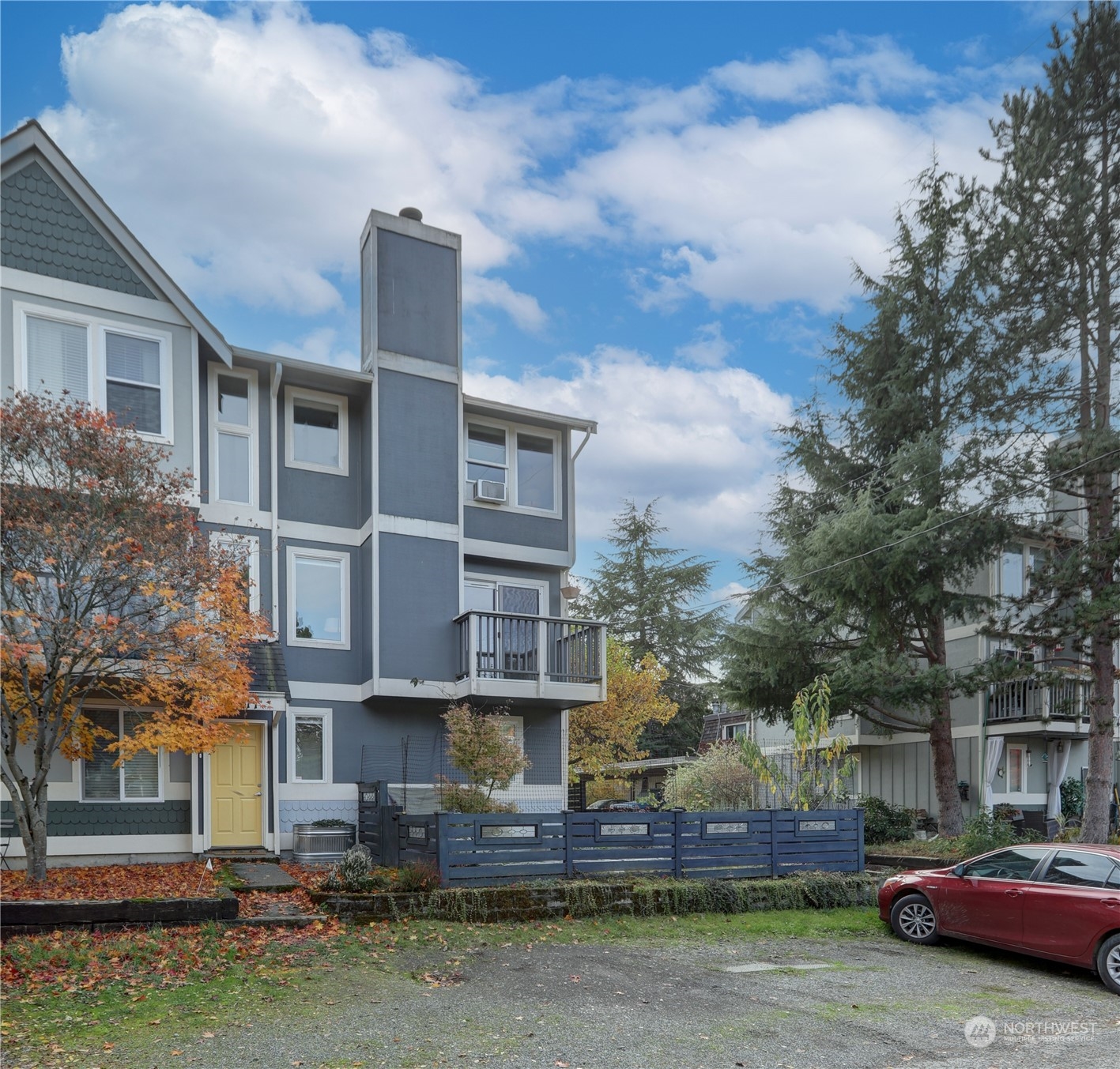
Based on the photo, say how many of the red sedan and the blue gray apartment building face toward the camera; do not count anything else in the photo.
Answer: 1

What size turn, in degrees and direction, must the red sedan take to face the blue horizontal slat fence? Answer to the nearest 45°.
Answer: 0° — it already faces it

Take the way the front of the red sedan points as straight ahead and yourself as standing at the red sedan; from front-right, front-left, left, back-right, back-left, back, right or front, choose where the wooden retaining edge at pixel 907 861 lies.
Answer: front-right

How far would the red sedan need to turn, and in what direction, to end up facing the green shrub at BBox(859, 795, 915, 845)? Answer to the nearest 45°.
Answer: approximately 45° to its right

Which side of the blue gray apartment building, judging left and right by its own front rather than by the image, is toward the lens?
front

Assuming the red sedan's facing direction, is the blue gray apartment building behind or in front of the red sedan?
in front

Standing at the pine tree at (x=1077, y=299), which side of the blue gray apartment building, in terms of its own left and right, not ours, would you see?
left

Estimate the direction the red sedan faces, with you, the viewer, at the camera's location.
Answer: facing away from the viewer and to the left of the viewer

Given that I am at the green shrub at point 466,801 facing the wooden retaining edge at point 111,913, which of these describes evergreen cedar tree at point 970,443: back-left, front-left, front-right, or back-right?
back-left

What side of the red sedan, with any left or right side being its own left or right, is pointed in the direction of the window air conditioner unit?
front
